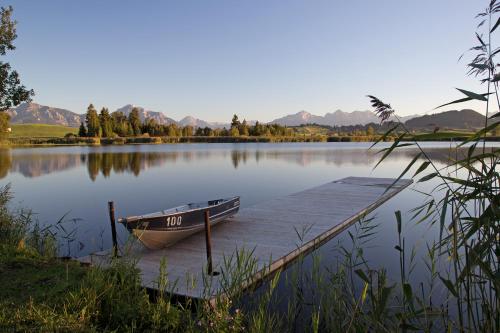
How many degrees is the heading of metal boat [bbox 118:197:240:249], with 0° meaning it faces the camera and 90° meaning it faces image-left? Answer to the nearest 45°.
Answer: approximately 45°
